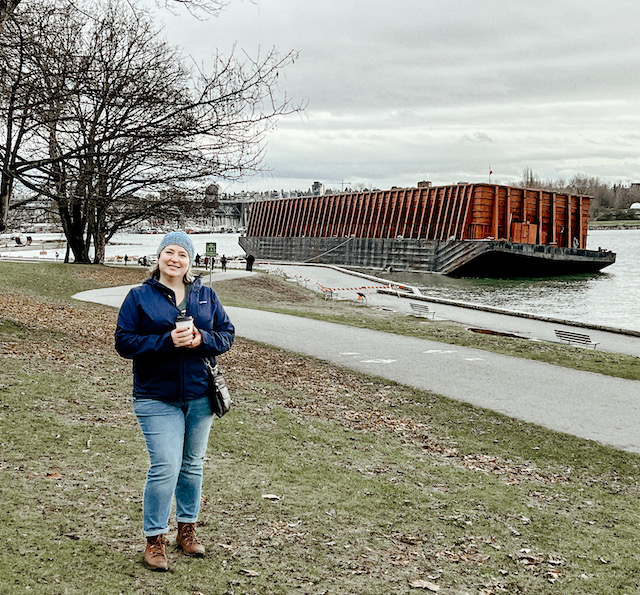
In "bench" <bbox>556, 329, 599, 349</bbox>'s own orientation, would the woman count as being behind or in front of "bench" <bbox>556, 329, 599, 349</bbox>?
behind

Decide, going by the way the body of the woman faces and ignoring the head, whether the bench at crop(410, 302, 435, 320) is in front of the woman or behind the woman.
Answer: behind

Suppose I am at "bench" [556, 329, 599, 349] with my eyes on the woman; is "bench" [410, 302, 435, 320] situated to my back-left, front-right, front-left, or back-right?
back-right

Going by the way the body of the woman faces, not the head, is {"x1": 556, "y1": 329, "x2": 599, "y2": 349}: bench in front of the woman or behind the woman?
behind

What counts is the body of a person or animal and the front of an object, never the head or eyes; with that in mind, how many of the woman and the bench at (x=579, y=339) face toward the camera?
1

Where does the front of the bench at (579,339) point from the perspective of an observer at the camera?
facing away from the viewer and to the right of the viewer

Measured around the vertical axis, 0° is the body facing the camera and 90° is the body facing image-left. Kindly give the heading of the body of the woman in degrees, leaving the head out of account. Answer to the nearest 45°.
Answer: approximately 0°

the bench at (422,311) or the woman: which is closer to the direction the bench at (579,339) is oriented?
the bench
